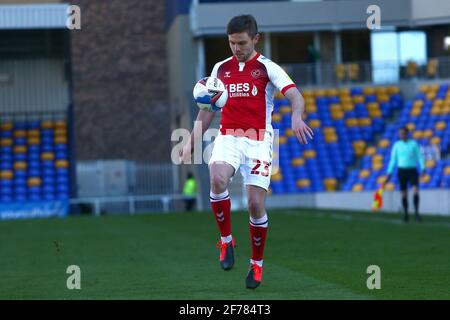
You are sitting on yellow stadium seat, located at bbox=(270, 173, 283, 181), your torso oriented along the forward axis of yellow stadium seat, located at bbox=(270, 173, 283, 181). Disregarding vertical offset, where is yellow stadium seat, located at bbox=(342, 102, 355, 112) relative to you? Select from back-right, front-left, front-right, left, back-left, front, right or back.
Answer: back

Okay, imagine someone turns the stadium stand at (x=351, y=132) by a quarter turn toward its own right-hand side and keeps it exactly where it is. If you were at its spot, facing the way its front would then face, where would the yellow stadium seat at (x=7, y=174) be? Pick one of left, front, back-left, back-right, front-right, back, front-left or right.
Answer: front

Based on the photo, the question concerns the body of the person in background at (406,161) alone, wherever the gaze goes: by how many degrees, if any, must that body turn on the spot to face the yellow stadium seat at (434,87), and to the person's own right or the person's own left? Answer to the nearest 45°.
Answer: approximately 180°

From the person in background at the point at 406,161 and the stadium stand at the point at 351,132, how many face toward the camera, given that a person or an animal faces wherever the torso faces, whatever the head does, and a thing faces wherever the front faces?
2

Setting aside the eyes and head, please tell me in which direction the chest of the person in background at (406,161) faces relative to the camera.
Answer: toward the camera

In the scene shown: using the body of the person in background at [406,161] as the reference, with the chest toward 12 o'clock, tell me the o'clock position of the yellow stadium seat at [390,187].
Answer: The yellow stadium seat is roughly at 6 o'clock from the person in background.

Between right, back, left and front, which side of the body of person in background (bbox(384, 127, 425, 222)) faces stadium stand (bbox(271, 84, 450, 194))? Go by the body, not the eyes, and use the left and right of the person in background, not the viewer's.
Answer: back

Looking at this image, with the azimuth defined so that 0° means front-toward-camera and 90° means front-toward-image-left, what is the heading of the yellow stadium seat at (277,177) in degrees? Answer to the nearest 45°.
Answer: approximately 45°

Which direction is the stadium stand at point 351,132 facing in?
toward the camera

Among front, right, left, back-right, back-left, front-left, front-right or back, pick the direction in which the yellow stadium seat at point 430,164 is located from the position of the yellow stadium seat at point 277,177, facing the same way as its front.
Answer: left

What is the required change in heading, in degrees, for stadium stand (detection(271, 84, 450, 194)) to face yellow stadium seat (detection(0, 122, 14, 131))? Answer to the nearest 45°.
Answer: approximately 90° to its right

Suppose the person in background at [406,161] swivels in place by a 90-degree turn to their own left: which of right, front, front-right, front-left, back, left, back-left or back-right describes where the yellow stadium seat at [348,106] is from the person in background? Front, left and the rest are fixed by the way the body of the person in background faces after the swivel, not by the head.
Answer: left

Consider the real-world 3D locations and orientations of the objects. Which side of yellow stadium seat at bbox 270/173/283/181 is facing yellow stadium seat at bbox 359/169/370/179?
left

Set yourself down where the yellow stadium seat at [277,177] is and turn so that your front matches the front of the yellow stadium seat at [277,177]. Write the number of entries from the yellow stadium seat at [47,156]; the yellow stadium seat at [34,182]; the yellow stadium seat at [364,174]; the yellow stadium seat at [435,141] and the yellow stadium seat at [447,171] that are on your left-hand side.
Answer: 3
